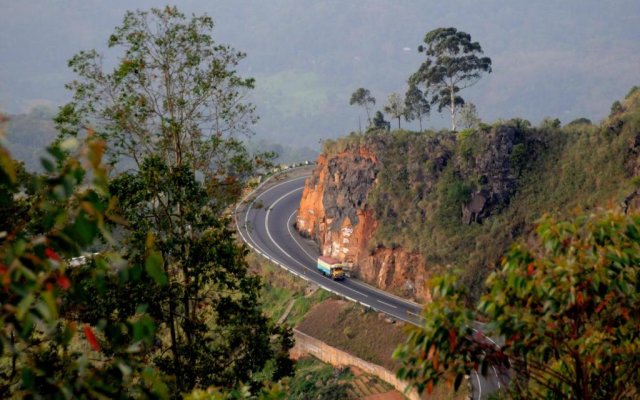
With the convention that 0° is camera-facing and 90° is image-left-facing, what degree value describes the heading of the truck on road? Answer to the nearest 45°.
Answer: approximately 315°

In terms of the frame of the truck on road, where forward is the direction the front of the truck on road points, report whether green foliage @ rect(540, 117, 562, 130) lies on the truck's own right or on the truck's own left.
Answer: on the truck's own left

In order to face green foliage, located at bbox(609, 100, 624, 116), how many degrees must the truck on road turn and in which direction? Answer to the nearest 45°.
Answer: approximately 45° to its left

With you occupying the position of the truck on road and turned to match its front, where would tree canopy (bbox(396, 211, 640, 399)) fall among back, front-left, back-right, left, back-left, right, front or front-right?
front-right
